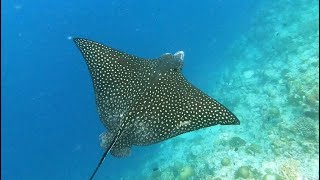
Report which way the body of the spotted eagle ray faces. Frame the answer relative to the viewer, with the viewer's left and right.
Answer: facing away from the viewer and to the right of the viewer
